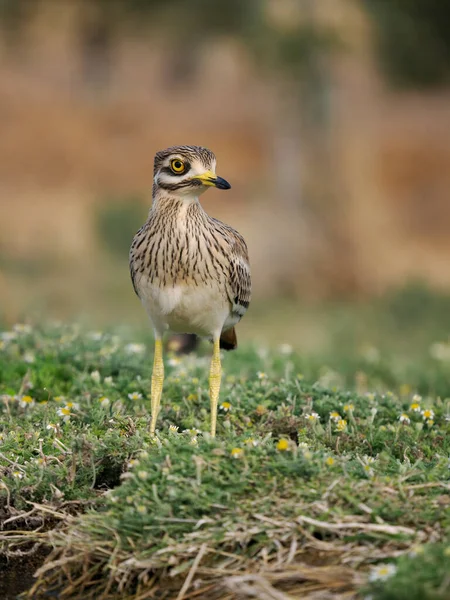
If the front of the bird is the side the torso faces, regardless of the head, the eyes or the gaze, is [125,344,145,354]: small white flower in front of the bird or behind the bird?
behind

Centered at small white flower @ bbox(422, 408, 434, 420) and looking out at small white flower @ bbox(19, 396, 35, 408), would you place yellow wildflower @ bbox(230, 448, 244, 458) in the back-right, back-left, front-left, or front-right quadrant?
front-left

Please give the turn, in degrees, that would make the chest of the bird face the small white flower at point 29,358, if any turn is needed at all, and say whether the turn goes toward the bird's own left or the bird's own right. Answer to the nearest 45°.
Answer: approximately 135° to the bird's own right

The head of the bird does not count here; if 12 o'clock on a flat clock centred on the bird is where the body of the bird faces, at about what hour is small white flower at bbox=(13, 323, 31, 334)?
The small white flower is roughly at 5 o'clock from the bird.

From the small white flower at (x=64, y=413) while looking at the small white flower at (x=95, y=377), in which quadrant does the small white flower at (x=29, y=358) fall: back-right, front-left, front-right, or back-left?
front-left

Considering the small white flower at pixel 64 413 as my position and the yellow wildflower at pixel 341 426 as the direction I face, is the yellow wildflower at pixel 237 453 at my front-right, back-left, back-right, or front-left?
front-right

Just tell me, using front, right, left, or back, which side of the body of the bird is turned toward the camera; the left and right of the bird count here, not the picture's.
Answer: front

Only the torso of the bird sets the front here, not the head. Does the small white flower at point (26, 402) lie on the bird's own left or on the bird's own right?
on the bird's own right

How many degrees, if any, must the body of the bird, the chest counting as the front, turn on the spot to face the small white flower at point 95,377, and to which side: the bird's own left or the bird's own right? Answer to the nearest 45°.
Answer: approximately 135° to the bird's own right

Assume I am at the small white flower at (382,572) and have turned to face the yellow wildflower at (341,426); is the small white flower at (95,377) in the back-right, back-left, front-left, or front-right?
front-left
